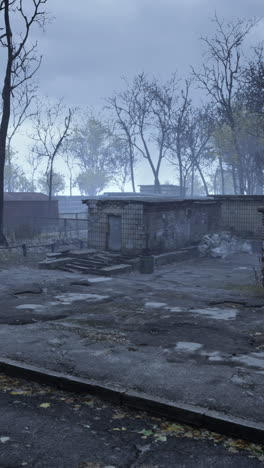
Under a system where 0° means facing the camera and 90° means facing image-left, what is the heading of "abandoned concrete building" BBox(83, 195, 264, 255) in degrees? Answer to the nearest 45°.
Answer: approximately 45°

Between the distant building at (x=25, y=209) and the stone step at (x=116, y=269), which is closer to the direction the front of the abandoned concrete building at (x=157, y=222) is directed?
the stone step

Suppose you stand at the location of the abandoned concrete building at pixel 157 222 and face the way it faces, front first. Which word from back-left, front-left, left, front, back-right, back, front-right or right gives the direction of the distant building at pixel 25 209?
right

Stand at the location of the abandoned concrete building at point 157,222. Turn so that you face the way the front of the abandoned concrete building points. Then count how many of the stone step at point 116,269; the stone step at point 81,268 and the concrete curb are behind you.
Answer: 0

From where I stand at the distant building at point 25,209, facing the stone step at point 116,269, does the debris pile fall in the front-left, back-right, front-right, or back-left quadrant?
front-left

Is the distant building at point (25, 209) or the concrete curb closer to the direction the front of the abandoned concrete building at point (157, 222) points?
the concrete curb

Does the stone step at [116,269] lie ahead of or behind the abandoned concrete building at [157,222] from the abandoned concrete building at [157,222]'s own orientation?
ahead

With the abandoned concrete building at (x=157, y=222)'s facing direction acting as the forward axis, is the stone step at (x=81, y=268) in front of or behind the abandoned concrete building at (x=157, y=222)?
in front

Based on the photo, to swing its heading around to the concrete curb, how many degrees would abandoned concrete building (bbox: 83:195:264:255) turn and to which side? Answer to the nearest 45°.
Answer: approximately 45° to its left
